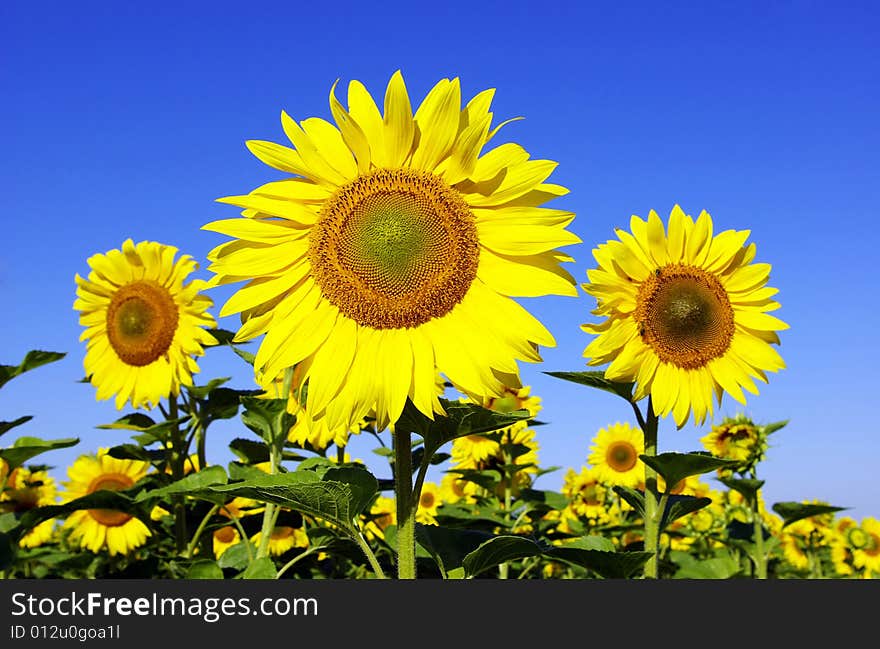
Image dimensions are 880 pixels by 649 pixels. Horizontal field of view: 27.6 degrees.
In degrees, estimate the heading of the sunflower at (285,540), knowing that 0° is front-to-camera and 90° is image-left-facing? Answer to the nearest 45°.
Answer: approximately 0°

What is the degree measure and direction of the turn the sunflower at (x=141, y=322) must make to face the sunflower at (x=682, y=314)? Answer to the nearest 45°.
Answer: approximately 90° to its left

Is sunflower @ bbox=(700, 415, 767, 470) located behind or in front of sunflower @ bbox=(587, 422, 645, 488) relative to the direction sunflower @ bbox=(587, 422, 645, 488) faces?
in front

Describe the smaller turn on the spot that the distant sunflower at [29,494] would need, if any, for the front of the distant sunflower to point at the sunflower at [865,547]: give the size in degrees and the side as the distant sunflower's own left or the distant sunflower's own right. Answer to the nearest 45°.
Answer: approximately 90° to the distant sunflower's own left

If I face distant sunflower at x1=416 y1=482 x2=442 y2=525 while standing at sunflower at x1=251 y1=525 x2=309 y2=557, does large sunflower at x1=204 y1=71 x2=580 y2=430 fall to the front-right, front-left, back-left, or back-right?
back-right

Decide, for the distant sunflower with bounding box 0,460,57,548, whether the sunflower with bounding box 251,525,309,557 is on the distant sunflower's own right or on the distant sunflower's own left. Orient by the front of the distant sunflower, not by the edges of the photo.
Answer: on the distant sunflower's own left

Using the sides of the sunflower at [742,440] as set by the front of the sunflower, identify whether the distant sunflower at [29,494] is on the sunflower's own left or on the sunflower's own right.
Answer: on the sunflower's own right

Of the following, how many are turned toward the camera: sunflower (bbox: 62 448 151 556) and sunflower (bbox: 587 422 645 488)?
2

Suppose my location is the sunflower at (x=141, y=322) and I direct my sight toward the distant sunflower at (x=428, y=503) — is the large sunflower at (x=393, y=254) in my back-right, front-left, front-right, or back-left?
back-right

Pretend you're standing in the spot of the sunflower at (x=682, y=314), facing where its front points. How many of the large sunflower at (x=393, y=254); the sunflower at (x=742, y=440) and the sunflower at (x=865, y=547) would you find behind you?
2
